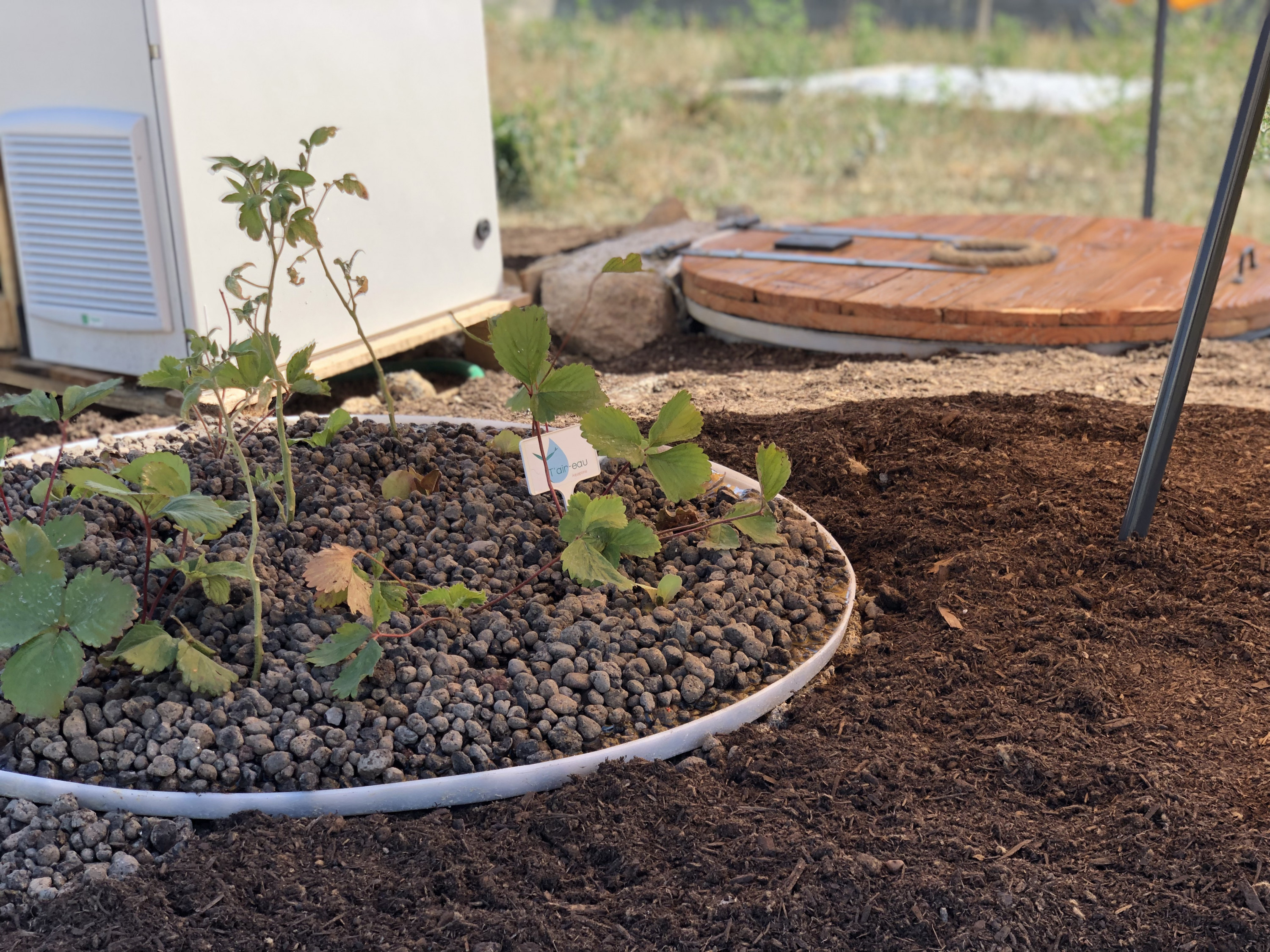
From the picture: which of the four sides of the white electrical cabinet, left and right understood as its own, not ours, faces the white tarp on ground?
left

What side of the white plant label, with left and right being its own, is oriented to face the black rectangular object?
back

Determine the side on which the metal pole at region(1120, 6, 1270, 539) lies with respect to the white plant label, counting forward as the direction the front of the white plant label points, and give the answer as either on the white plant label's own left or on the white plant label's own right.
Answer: on the white plant label's own left

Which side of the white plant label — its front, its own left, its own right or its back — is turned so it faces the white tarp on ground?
back

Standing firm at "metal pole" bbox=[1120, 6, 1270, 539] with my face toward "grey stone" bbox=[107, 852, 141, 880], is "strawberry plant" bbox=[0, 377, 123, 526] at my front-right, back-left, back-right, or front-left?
front-right

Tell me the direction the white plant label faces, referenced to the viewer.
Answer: facing the viewer

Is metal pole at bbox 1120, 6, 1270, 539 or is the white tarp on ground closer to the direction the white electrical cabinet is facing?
the metal pole

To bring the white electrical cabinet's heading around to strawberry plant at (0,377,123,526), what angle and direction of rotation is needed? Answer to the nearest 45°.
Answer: approximately 45° to its right

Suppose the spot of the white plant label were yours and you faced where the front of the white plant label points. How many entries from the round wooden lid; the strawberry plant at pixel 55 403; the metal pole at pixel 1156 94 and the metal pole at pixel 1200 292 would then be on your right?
1

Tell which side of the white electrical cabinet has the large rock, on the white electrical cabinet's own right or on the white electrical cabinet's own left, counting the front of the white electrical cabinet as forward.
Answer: on the white electrical cabinet's own left

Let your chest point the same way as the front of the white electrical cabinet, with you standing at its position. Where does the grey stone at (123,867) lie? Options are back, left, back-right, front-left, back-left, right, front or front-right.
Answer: front-right

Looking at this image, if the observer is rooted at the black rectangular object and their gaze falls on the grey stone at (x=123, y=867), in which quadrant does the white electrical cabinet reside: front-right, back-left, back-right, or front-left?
front-right

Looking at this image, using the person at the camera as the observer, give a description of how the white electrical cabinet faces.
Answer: facing the viewer and to the right of the viewer

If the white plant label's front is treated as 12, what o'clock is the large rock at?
The large rock is roughly at 6 o'clock from the white plant label.

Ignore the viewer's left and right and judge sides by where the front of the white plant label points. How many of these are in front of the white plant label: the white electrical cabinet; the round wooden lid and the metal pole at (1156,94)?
0

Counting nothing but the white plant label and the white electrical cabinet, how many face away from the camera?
0
